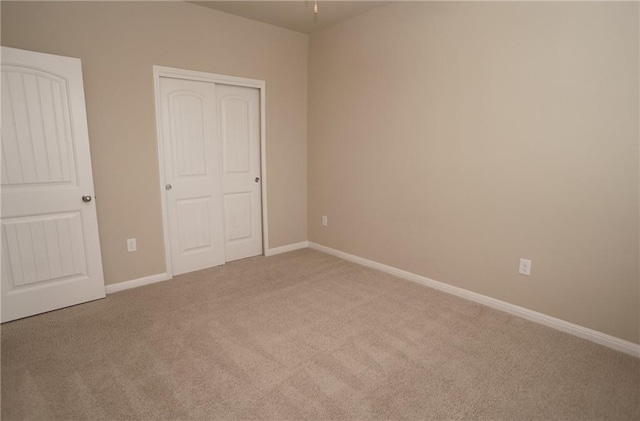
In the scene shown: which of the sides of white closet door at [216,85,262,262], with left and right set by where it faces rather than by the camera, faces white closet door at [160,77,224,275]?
right

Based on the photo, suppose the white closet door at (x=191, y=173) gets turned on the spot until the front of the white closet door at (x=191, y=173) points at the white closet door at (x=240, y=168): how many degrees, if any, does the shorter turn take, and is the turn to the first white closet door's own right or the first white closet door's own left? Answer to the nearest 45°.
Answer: approximately 90° to the first white closet door's own left

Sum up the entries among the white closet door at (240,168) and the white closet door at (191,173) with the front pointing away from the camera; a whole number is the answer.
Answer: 0

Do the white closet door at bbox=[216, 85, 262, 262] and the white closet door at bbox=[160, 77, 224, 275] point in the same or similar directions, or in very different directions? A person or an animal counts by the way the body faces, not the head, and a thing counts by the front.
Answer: same or similar directions

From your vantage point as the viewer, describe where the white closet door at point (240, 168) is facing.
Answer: facing the viewer and to the right of the viewer

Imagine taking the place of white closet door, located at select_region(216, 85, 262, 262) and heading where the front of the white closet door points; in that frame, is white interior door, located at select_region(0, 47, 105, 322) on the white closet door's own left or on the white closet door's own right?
on the white closet door's own right

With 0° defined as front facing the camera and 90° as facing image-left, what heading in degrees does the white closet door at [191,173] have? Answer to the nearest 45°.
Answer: approximately 315°
